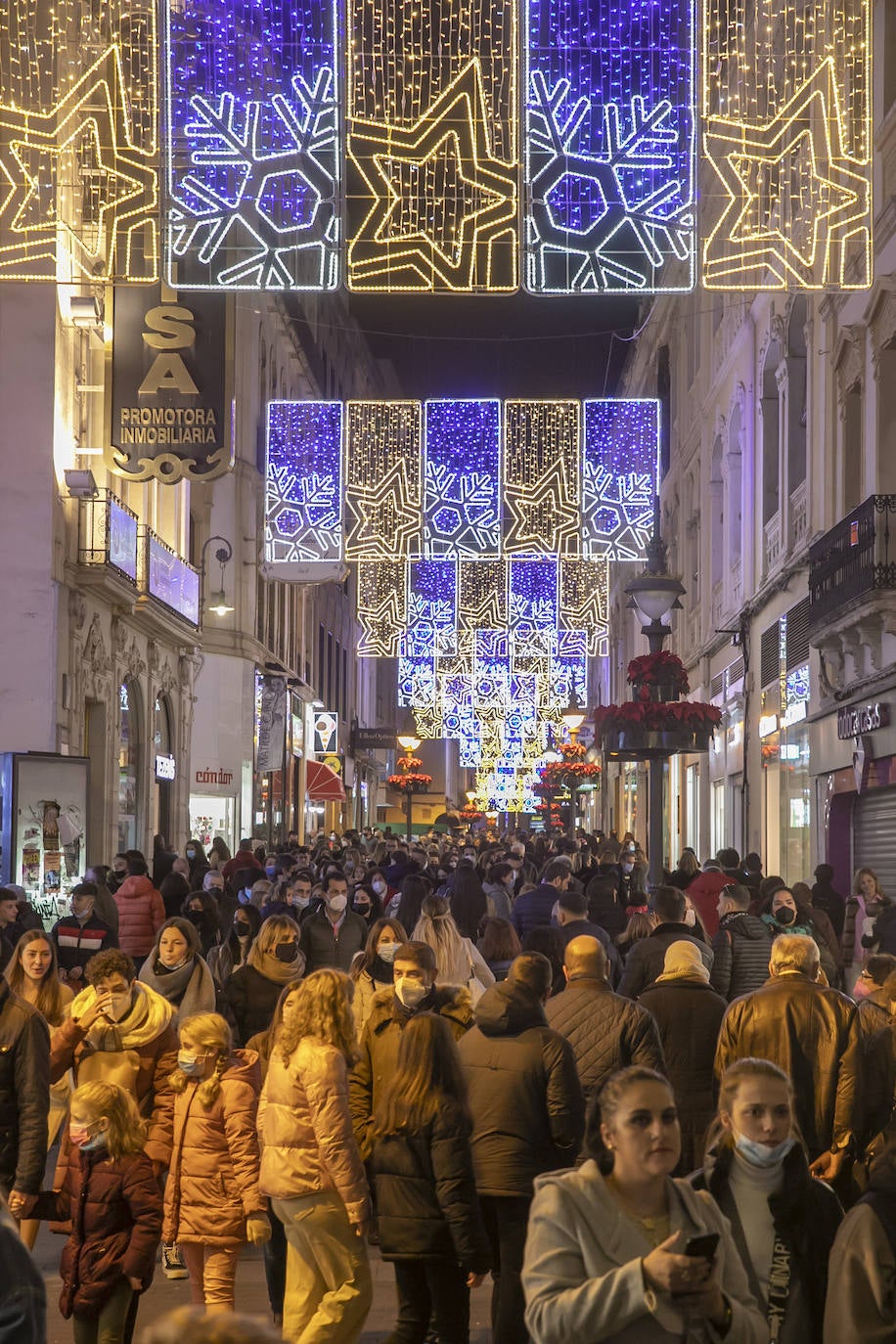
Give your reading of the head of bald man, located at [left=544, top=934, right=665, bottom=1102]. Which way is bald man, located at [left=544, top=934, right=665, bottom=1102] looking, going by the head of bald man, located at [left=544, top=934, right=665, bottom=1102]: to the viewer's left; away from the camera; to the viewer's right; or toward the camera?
away from the camera

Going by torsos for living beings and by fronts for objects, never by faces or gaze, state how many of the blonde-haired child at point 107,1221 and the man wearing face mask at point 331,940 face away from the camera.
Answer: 0

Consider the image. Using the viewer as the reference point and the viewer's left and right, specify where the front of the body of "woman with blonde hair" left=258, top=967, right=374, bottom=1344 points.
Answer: facing away from the viewer and to the right of the viewer

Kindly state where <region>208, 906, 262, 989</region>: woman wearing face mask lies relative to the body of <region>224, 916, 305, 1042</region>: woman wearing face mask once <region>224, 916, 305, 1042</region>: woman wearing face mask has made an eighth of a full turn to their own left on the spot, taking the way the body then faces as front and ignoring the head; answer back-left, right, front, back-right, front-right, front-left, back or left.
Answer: left

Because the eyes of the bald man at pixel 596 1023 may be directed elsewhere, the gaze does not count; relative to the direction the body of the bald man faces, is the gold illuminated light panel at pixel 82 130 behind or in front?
in front

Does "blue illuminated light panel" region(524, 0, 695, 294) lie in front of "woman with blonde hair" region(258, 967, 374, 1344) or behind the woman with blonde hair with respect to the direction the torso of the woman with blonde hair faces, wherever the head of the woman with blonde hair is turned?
in front

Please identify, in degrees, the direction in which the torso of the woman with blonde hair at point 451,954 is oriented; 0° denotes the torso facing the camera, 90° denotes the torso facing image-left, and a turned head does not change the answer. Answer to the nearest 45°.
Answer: approximately 180°

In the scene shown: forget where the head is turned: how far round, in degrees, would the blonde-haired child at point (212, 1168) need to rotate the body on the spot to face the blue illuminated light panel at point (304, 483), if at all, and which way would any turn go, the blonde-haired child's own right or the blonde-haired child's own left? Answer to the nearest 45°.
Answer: approximately 135° to the blonde-haired child's own right

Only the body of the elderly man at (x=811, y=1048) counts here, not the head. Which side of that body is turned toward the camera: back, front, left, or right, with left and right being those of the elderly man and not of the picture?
back

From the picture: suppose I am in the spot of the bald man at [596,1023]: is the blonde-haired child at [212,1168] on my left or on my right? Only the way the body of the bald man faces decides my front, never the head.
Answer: on my left

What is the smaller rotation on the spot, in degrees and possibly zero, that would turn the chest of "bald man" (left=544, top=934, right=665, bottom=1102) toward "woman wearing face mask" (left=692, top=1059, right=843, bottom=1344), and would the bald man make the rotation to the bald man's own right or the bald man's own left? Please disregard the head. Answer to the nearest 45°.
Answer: approximately 180°

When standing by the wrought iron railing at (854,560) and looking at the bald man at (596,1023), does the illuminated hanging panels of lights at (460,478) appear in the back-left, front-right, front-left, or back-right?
back-right

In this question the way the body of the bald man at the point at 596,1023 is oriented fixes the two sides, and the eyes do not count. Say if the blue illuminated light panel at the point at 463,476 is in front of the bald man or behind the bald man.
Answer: in front
